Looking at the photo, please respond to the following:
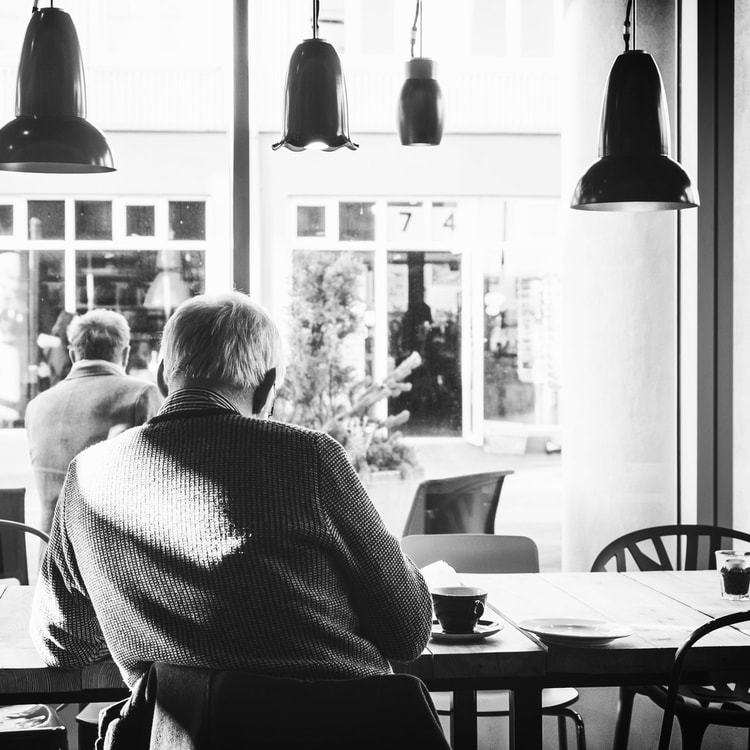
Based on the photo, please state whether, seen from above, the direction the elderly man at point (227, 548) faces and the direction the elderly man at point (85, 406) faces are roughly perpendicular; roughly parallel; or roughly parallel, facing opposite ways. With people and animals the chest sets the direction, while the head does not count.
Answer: roughly parallel

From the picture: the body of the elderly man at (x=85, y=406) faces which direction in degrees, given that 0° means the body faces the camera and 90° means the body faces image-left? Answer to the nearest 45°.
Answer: approximately 180°

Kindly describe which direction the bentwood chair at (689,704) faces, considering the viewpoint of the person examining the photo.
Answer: facing away from the viewer

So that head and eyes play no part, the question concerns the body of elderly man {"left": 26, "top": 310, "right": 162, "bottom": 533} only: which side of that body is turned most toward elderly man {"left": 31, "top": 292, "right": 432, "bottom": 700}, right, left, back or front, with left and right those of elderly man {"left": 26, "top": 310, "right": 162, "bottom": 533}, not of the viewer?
back

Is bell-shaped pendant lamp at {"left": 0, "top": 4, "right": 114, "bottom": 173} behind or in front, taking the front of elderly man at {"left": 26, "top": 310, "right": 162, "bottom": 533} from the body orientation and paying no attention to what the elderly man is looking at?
behind

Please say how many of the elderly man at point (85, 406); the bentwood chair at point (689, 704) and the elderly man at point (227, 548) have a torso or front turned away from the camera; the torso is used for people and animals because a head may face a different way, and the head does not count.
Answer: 3

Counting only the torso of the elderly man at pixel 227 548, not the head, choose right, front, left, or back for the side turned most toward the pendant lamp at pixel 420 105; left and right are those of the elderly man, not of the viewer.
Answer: front

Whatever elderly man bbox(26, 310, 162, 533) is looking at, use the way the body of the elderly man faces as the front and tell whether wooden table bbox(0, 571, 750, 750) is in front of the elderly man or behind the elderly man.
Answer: behind

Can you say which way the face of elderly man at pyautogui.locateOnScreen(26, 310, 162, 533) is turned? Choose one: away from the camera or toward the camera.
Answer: away from the camera

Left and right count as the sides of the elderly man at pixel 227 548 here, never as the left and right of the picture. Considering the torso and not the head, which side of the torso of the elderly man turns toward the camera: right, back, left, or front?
back

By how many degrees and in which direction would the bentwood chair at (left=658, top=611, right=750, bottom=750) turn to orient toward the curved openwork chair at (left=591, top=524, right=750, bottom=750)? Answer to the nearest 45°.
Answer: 0° — it already faces it

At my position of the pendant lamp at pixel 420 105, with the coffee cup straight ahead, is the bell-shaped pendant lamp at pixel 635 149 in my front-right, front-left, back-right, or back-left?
front-left

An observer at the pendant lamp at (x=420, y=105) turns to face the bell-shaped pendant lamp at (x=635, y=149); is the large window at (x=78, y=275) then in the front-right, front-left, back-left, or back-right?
back-right
